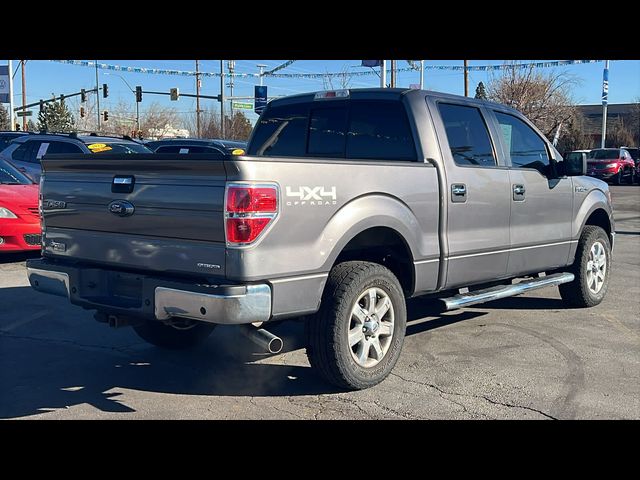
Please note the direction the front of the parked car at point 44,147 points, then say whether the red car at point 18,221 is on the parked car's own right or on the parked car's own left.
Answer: on the parked car's own right

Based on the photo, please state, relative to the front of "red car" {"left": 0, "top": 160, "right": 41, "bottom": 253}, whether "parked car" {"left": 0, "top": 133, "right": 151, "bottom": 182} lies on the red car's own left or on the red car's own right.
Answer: on the red car's own left

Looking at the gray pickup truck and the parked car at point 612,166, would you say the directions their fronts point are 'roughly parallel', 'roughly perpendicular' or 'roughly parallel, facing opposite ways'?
roughly parallel, facing opposite ways

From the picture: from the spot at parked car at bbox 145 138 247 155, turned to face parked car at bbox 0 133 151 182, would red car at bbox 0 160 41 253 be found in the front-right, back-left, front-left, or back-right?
front-left

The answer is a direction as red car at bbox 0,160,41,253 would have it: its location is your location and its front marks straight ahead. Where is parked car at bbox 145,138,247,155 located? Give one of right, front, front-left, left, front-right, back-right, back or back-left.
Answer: left

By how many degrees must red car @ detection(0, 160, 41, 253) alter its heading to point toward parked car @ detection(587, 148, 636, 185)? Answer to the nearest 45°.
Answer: approximately 90° to its left

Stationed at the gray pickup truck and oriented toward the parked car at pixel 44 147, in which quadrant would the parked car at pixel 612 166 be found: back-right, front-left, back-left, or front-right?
front-right

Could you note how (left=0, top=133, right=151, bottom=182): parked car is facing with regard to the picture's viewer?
facing the viewer and to the right of the viewer

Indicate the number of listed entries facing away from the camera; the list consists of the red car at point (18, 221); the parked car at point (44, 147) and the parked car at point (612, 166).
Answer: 0

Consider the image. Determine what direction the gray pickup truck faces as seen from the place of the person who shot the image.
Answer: facing away from the viewer and to the right of the viewer

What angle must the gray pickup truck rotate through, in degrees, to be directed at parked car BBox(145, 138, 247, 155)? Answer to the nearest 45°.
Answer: approximately 45° to its left
